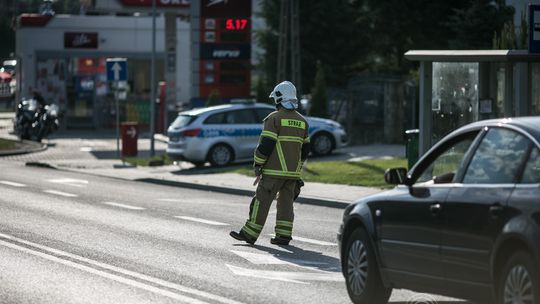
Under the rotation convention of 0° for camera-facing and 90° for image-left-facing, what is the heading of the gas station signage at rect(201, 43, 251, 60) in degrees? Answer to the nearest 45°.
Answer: approximately 0°

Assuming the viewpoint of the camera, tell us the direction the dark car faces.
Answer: facing away from the viewer and to the left of the viewer

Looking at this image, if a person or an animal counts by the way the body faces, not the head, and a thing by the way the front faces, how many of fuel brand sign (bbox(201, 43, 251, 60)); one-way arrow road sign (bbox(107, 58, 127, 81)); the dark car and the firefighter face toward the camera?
2

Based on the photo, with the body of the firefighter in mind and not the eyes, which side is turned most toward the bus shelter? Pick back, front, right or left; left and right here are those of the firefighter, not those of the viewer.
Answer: right

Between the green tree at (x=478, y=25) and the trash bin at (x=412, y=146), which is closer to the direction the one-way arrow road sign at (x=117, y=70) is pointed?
the trash bin

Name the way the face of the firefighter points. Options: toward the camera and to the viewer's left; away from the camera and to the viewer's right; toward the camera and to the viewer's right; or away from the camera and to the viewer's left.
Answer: away from the camera and to the viewer's left

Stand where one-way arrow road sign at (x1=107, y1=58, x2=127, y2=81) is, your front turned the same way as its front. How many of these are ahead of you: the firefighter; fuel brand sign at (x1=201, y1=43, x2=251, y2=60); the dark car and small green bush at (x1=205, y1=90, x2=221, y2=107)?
2

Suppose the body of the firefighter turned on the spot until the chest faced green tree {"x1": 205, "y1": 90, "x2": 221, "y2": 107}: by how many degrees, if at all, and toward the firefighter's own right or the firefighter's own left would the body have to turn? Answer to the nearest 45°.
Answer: approximately 45° to the firefighter's own right
